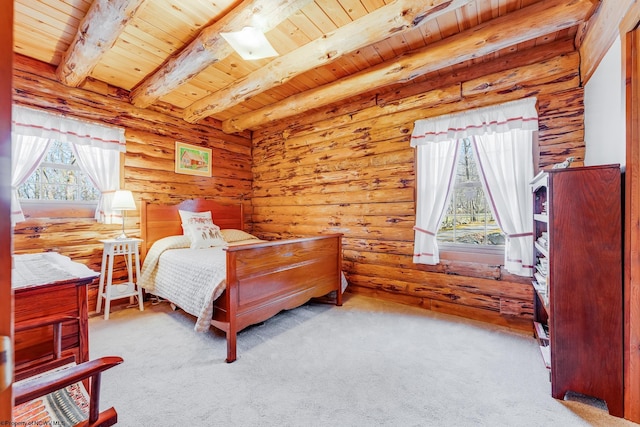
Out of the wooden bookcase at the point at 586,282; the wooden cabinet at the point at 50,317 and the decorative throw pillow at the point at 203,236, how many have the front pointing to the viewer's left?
1

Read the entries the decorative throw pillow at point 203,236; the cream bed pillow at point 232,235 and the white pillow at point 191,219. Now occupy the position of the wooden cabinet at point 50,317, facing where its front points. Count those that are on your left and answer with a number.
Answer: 3

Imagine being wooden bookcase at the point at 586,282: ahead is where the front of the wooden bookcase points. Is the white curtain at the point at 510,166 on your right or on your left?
on your right

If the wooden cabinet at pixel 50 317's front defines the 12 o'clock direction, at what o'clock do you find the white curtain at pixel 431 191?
The white curtain is roughly at 11 o'clock from the wooden cabinet.

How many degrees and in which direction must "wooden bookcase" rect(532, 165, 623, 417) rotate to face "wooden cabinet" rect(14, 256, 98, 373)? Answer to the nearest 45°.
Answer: approximately 45° to its left

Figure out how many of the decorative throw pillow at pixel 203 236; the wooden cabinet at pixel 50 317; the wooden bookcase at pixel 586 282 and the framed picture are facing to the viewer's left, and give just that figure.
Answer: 1

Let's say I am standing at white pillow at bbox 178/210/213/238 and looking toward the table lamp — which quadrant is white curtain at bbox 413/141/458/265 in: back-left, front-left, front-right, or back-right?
back-left

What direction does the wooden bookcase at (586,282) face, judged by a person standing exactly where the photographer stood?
facing to the left of the viewer

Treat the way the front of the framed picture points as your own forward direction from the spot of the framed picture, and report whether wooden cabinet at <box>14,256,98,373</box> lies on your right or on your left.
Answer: on your right

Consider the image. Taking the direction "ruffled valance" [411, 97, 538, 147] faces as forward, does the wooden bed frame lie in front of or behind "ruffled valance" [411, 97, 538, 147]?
in front

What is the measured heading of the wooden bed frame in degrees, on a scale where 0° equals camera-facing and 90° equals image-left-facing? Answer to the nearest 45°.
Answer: approximately 315°

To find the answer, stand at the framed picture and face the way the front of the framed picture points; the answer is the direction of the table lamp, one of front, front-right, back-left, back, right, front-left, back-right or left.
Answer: right

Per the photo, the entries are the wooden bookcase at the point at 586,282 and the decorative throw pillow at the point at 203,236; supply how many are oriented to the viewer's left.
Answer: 1
